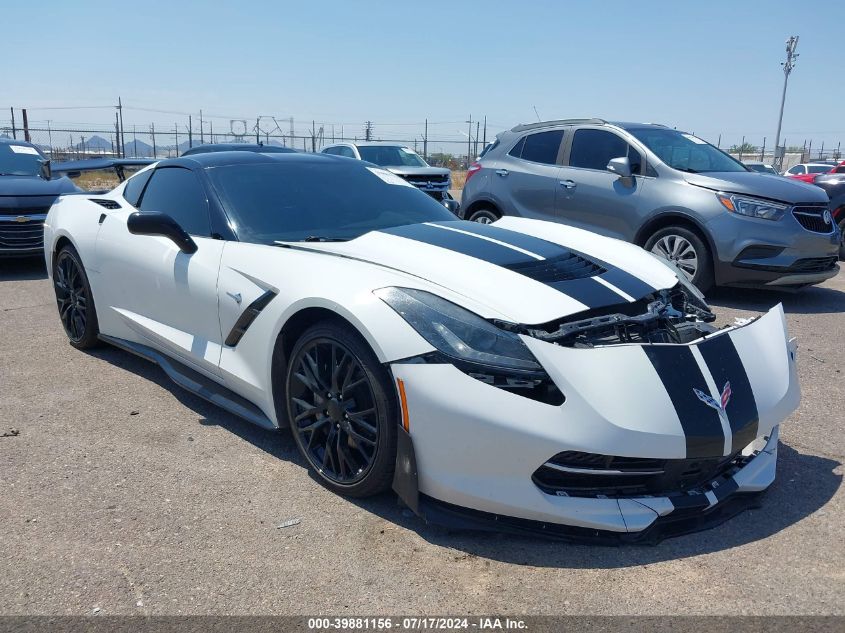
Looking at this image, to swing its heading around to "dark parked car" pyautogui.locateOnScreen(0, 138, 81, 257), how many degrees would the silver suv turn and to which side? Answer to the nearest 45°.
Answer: approximately 135° to its right

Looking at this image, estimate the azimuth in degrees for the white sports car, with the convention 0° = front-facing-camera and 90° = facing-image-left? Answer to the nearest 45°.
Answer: approximately 315°

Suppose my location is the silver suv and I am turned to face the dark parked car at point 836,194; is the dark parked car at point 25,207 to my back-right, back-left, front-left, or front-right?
back-left

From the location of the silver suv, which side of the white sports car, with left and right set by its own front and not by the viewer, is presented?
left

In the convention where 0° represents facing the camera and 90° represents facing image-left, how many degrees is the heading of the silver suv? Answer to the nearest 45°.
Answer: approximately 315°

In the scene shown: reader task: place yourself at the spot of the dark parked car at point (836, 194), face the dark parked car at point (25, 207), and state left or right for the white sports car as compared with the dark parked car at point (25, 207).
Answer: left

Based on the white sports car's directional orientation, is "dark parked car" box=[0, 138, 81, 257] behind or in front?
behind
